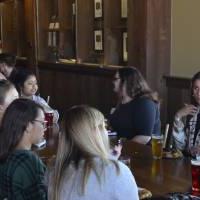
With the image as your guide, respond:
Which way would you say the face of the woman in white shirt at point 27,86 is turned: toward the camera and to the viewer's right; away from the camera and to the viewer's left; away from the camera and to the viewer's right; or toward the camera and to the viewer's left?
toward the camera and to the viewer's right

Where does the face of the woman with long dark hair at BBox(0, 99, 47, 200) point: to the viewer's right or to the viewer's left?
to the viewer's right

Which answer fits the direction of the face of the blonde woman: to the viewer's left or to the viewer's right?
to the viewer's right

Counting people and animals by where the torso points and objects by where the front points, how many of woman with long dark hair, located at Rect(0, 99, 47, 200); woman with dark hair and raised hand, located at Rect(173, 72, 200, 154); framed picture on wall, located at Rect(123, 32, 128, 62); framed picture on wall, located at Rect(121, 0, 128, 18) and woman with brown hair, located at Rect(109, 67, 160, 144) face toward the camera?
3

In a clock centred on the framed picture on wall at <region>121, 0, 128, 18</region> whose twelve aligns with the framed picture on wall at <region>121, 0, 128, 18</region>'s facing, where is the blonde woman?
The blonde woman is roughly at 12 o'clock from the framed picture on wall.

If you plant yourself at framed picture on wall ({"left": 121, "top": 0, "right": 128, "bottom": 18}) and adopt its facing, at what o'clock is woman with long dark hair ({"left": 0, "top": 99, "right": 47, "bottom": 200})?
The woman with long dark hair is roughly at 12 o'clock from the framed picture on wall.
